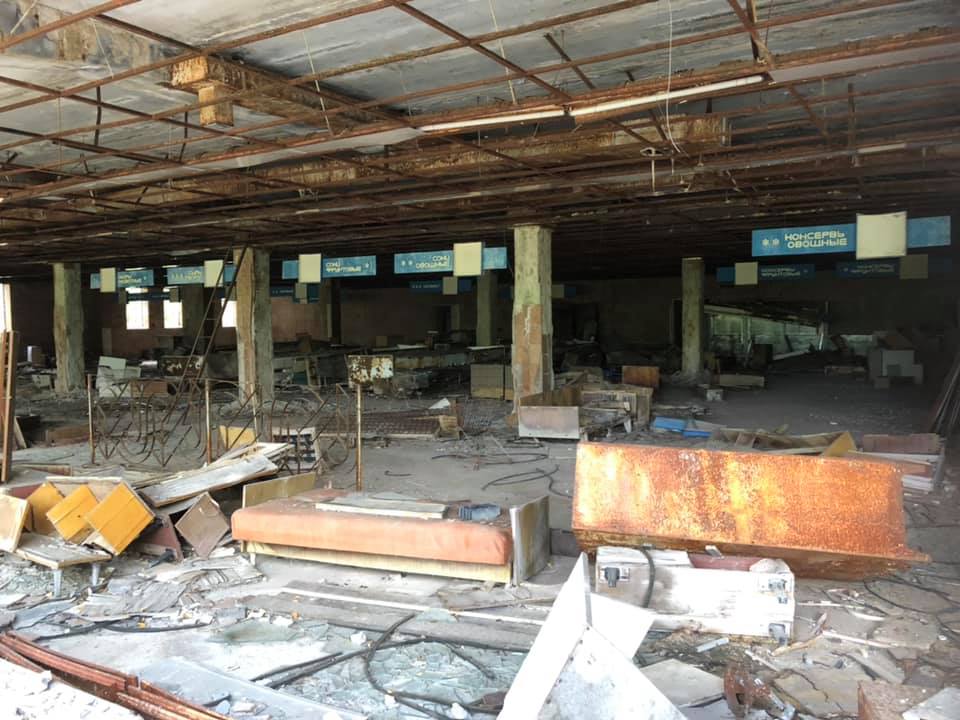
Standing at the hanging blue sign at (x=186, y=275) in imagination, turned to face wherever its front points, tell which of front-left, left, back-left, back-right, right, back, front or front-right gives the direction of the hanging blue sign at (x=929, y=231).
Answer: front-left

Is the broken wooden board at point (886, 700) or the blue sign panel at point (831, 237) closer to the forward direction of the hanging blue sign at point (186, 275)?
the broken wooden board

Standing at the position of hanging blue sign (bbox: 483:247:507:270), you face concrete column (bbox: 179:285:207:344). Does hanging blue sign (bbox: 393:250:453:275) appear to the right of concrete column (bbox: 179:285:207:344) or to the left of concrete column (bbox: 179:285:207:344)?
left

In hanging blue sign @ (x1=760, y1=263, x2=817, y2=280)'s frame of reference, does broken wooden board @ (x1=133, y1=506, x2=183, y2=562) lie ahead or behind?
ahead

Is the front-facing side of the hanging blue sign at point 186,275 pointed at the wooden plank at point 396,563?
yes

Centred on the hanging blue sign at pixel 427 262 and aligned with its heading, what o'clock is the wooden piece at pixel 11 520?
The wooden piece is roughly at 1 o'clock from the hanging blue sign.

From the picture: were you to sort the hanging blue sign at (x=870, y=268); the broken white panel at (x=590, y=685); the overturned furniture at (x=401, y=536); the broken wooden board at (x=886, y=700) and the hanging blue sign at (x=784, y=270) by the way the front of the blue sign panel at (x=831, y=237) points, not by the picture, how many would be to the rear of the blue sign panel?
2
